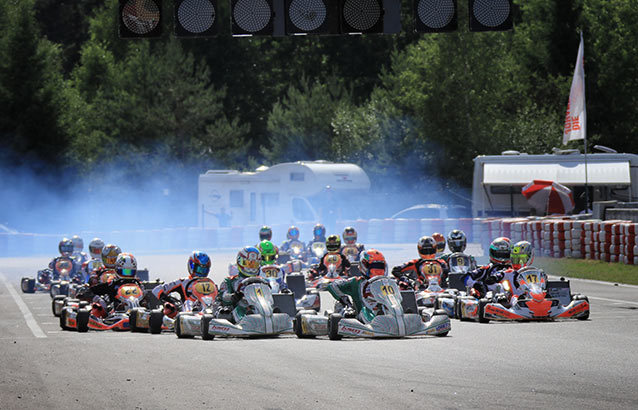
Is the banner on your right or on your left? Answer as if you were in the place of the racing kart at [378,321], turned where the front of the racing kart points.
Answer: on your left

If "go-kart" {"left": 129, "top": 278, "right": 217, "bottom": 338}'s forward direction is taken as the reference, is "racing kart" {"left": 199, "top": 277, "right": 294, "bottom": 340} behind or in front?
in front

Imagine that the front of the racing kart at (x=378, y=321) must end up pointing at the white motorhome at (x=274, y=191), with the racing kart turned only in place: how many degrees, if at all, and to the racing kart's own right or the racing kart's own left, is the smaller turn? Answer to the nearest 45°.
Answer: approximately 135° to the racing kart's own left

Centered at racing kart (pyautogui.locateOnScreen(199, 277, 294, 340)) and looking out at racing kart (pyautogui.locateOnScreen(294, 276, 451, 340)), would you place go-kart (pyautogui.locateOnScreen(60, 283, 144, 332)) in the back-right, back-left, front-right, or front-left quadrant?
back-left

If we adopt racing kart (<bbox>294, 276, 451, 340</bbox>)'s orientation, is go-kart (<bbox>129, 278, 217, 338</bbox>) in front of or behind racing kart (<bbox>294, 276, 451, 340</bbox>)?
behind

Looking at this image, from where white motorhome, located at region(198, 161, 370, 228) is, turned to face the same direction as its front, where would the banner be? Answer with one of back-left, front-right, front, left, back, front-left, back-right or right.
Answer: front-right

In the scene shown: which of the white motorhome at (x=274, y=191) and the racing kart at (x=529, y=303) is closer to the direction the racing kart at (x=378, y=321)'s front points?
the racing kart

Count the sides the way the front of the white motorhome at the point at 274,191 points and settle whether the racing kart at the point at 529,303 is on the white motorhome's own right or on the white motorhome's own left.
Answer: on the white motorhome's own right

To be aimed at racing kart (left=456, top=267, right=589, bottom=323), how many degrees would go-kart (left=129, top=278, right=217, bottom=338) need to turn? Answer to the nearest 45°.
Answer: approximately 45° to its left

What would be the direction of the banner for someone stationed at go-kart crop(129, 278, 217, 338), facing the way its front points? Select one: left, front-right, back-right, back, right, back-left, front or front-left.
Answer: left

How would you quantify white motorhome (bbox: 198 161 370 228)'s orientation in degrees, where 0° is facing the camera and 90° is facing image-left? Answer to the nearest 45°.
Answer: approximately 270°

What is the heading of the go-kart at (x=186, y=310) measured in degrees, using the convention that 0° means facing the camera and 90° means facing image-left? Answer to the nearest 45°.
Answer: approximately 315°

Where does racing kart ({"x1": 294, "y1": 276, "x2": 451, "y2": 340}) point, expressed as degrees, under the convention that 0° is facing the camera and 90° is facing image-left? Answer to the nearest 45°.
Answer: approximately 315°
